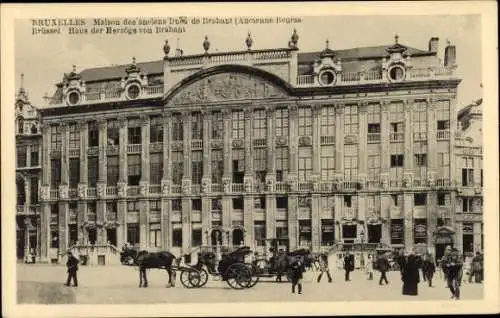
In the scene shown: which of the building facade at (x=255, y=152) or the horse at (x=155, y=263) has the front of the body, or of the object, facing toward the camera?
the building facade

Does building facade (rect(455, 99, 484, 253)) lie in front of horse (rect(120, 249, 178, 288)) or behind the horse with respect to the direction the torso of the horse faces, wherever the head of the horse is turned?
behind

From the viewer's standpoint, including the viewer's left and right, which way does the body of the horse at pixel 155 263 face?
facing to the left of the viewer

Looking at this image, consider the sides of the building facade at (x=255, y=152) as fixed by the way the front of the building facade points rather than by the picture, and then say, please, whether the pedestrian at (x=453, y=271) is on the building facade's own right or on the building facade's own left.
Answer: on the building facade's own left

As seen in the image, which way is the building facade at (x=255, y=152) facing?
toward the camera

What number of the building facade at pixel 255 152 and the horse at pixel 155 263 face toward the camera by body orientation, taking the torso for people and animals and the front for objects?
1

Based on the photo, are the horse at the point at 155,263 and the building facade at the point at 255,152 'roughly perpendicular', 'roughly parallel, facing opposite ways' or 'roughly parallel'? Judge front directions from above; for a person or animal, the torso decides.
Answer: roughly perpendicular

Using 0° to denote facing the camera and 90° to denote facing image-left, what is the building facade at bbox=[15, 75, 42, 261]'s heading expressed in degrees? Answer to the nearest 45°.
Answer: approximately 315°

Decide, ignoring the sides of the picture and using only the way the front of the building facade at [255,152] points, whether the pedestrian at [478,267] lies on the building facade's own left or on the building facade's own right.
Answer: on the building facade's own left

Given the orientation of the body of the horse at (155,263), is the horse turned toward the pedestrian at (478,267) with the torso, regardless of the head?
no

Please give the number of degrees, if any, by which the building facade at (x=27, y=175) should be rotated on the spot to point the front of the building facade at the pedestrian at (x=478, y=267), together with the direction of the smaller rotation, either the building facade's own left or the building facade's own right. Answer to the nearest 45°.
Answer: approximately 45° to the building facade's own left
